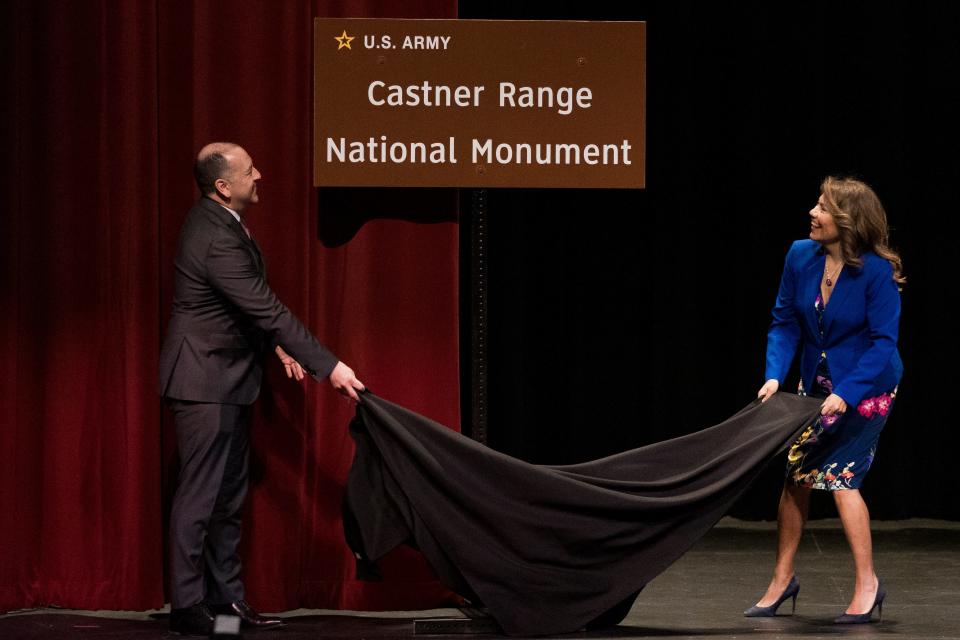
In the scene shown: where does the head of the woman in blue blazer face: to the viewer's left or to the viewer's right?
to the viewer's left

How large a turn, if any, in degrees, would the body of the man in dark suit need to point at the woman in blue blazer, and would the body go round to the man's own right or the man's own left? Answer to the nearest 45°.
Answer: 0° — they already face them

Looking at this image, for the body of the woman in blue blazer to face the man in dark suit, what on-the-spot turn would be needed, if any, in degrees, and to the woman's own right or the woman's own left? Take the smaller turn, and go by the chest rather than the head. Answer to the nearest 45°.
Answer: approximately 45° to the woman's own right

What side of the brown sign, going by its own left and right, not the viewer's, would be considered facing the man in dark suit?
right

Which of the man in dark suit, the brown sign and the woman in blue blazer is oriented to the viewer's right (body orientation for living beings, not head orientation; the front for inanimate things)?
the man in dark suit

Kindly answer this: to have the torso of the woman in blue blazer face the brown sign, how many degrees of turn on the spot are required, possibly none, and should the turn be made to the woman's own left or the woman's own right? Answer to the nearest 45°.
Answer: approximately 45° to the woman's own right

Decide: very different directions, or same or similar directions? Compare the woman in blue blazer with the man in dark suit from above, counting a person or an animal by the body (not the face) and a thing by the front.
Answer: very different directions

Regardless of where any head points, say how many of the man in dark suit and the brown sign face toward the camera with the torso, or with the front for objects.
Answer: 1

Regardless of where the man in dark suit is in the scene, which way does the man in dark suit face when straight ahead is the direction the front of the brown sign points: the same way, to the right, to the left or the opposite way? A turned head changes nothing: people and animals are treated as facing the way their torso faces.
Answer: to the left

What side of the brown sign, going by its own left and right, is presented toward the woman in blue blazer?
left

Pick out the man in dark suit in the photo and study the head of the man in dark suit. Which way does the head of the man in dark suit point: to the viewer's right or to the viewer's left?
to the viewer's right

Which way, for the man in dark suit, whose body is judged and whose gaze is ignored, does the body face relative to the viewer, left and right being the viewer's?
facing to the right of the viewer

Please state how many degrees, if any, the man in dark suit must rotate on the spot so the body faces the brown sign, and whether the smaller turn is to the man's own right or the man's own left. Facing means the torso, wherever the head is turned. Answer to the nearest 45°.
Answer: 0° — they already face it
